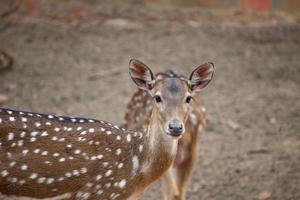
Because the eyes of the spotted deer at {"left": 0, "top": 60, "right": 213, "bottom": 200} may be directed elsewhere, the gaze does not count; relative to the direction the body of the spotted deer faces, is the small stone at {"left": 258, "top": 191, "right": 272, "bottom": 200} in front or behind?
in front

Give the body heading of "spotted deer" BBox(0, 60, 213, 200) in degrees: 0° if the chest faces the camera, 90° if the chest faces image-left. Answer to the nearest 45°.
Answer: approximately 270°

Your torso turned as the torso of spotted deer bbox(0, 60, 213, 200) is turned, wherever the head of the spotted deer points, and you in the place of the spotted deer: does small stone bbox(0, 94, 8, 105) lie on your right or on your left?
on your left

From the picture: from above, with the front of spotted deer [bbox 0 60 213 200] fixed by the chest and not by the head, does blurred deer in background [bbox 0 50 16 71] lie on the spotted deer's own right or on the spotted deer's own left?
on the spotted deer's own left
